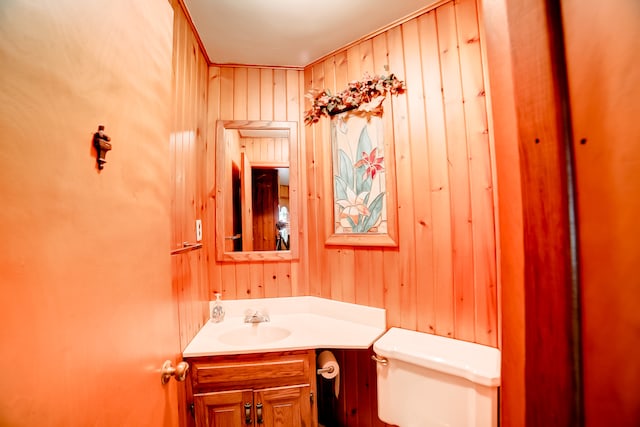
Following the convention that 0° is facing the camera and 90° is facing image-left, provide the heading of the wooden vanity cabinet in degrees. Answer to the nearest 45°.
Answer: approximately 0°
